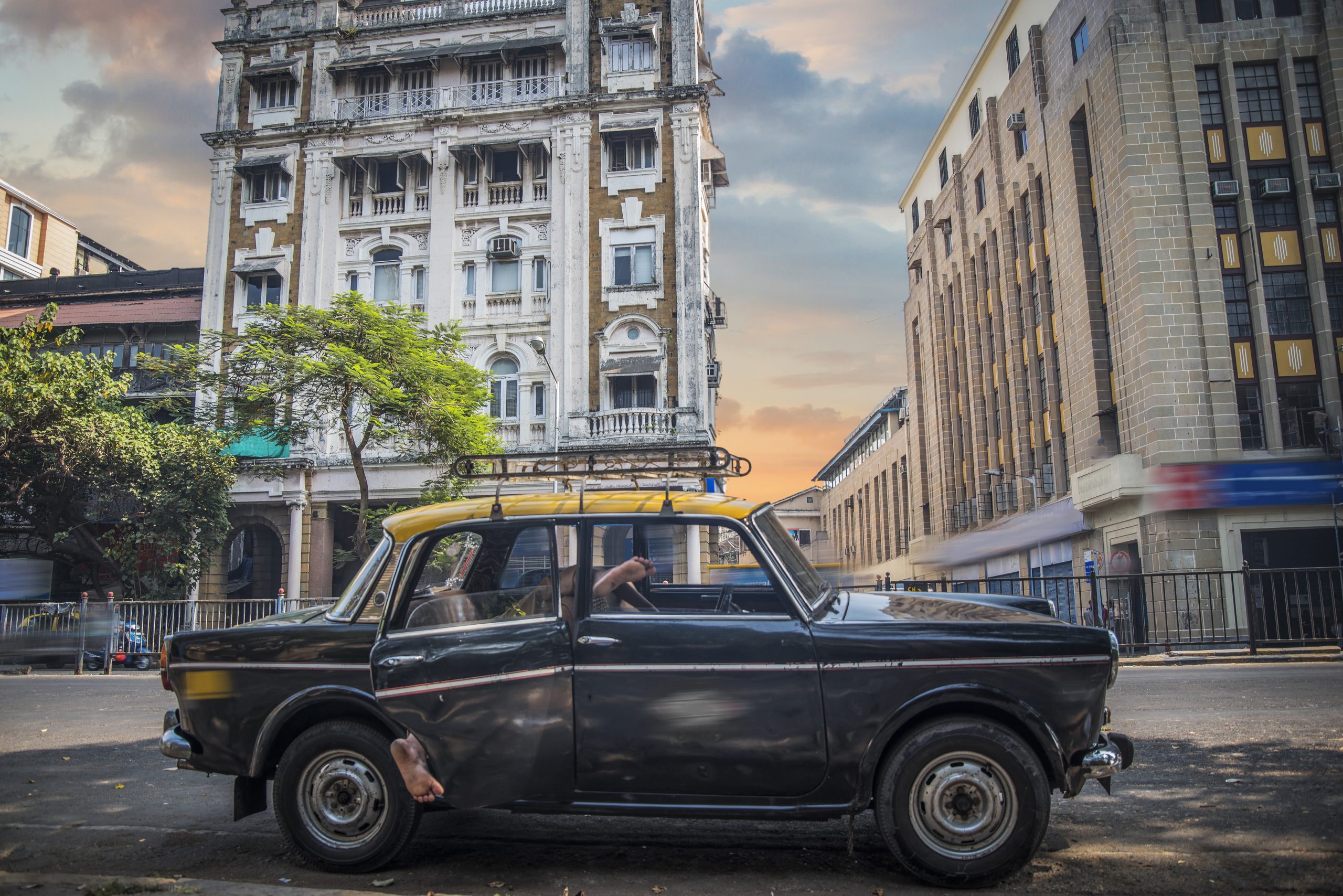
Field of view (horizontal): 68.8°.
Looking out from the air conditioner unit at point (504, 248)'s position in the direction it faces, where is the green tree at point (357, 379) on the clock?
The green tree is roughly at 1 o'clock from the air conditioner unit.

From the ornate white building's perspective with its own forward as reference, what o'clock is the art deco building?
The art deco building is roughly at 10 o'clock from the ornate white building.

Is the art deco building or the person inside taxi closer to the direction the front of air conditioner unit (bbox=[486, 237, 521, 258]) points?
the person inside taxi

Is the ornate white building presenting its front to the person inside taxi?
yes

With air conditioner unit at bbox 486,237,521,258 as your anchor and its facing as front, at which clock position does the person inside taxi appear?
The person inside taxi is roughly at 12 o'clock from the air conditioner unit.

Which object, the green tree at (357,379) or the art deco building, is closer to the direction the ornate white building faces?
the green tree
